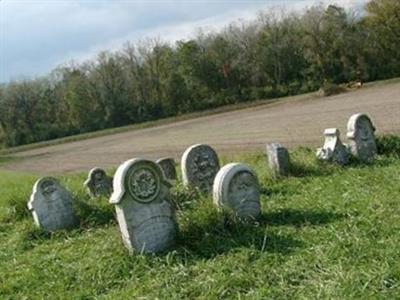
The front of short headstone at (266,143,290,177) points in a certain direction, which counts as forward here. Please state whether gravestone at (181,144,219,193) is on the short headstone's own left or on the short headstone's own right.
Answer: on the short headstone's own right

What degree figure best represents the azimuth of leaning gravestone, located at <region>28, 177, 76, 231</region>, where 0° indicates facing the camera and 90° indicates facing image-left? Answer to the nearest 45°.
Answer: approximately 315°

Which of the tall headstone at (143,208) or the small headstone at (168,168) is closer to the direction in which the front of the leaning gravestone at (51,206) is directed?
the tall headstone

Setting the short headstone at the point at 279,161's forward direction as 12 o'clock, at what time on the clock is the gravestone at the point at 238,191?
The gravestone is roughly at 2 o'clock from the short headstone.

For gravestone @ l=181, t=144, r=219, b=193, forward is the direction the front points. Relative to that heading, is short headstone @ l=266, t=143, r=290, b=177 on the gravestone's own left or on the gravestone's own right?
on the gravestone's own left

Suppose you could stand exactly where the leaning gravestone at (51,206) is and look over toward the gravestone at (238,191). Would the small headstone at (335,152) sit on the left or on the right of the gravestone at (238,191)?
left

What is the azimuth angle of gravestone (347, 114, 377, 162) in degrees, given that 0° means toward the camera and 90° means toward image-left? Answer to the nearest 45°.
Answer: approximately 315°

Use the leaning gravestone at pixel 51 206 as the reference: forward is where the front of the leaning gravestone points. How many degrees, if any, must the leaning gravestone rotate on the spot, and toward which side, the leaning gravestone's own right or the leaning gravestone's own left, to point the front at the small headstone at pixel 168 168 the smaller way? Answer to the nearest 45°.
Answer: approximately 90° to the leaning gravestone's own left
